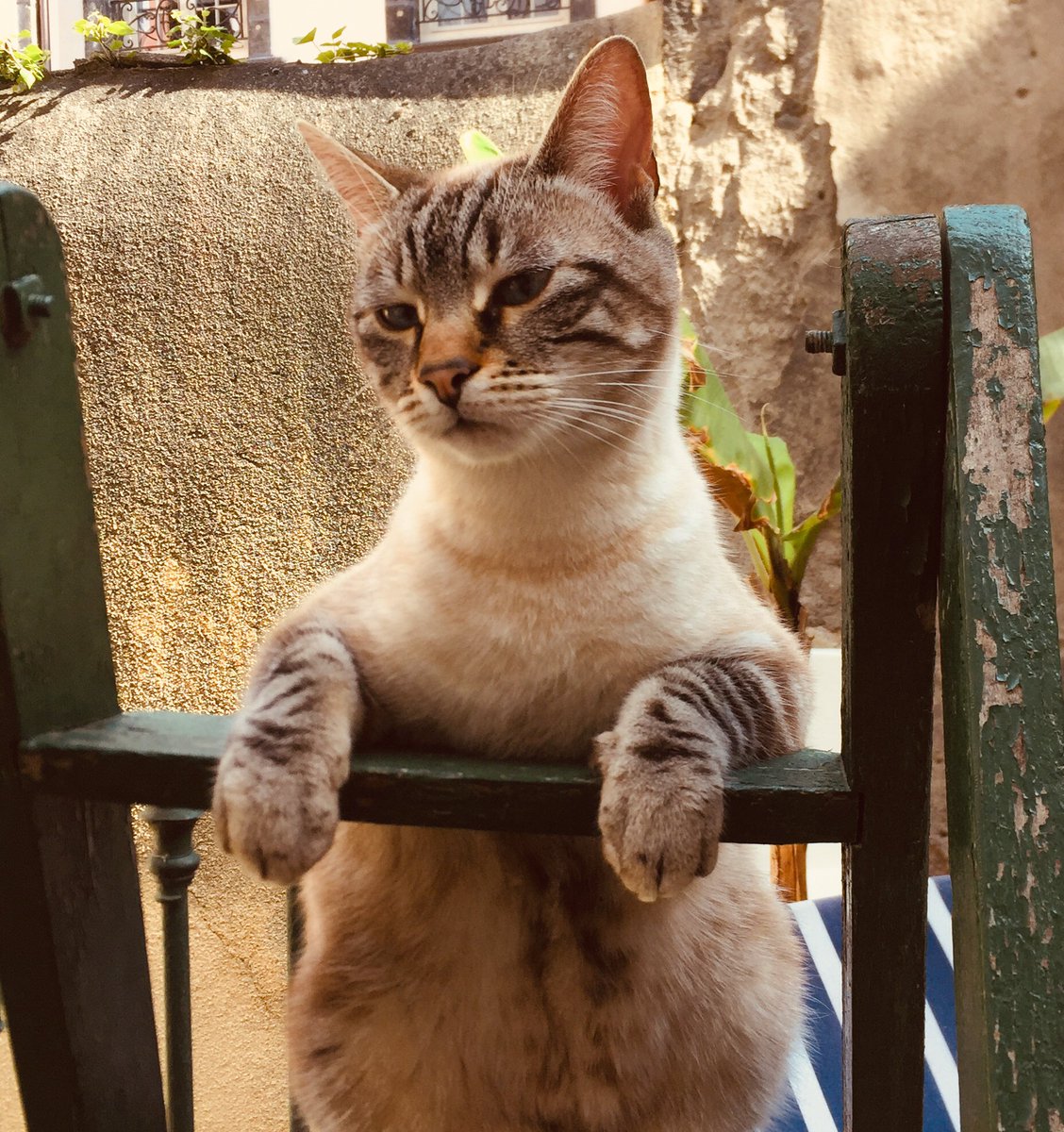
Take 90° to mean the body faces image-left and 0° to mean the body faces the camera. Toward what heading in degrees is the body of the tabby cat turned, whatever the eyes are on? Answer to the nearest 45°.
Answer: approximately 0°

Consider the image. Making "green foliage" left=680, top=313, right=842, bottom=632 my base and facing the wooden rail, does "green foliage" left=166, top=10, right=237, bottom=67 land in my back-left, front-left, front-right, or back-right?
back-right

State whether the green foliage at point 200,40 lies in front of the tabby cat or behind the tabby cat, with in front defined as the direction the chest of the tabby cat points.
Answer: behind

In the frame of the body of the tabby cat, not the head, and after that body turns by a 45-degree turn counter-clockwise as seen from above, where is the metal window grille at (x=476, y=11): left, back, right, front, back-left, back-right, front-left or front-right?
back-left

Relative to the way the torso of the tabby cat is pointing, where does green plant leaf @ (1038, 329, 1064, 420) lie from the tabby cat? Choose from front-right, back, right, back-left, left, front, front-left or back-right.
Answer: back-left

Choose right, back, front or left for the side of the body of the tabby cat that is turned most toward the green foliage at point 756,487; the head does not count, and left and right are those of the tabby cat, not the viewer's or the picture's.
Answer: back

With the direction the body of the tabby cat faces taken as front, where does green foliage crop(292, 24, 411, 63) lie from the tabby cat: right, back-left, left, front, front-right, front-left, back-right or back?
back

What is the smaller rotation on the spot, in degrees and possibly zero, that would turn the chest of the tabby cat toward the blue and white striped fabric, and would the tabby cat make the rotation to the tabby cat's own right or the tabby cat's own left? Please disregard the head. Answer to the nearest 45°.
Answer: approximately 135° to the tabby cat's own left
